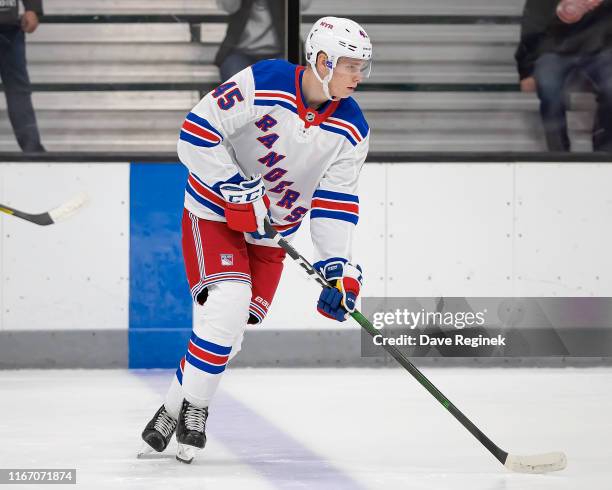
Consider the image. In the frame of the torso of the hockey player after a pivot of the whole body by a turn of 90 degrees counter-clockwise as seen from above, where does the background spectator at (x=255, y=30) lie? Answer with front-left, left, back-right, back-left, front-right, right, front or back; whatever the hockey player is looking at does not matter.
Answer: front-left

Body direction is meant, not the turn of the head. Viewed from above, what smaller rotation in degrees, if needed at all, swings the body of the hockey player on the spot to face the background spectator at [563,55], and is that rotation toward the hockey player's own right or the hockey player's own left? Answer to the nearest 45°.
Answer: approximately 90° to the hockey player's own left

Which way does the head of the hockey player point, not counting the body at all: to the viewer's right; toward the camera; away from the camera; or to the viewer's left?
to the viewer's right
